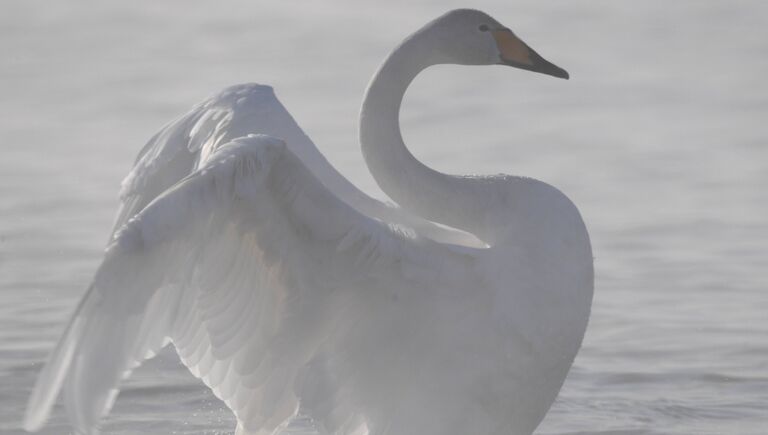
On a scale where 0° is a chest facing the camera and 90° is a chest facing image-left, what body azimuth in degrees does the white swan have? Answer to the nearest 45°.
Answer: approximately 270°
